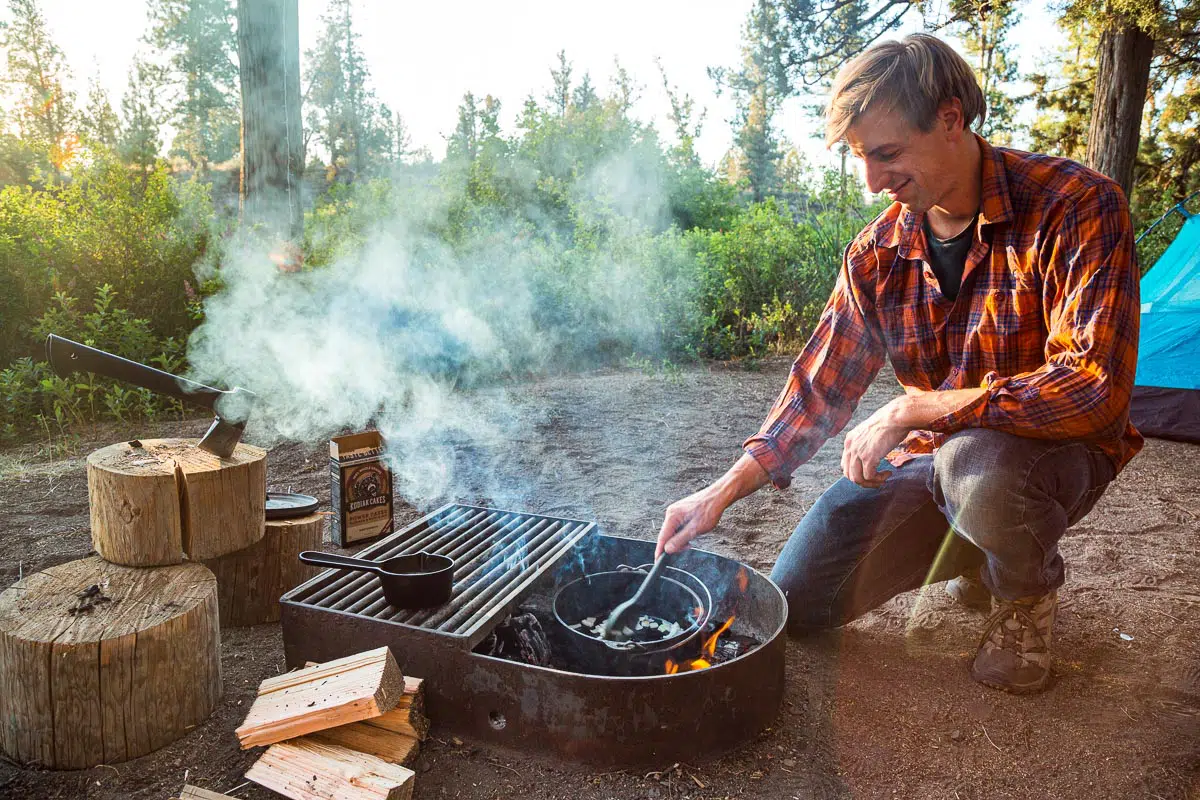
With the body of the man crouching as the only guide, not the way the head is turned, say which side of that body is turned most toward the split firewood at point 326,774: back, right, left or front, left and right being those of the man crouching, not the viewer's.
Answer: front

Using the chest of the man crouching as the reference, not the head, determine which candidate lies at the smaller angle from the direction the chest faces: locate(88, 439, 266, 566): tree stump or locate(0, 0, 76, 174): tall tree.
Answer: the tree stump

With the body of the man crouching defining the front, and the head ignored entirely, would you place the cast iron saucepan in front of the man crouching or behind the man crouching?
in front

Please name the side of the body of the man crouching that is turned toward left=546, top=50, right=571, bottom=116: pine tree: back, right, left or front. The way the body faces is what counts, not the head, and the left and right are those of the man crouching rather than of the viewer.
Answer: right

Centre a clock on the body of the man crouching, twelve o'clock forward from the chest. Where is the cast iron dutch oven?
The cast iron dutch oven is roughly at 1 o'clock from the man crouching.

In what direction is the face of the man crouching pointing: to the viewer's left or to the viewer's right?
to the viewer's left

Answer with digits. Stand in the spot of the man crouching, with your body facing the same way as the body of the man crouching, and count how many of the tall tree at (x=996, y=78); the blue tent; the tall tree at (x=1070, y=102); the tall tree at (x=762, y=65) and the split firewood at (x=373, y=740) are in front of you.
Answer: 1

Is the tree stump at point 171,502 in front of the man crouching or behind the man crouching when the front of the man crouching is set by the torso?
in front

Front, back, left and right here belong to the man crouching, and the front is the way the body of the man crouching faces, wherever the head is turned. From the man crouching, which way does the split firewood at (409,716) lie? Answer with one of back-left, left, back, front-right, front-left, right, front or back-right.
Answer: front

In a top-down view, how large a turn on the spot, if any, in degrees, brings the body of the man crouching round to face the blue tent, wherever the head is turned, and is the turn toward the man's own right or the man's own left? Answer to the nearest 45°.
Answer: approximately 135° to the man's own right

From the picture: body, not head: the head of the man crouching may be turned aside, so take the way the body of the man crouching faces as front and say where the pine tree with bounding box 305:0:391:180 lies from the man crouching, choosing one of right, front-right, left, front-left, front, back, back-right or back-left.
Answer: right

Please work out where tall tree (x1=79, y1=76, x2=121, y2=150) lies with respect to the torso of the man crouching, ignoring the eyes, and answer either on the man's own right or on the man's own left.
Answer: on the man's own right

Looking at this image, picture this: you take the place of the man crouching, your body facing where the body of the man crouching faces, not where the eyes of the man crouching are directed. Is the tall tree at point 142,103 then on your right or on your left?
on your right
